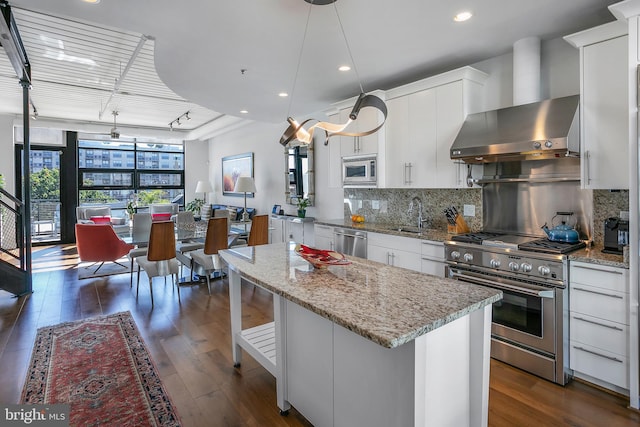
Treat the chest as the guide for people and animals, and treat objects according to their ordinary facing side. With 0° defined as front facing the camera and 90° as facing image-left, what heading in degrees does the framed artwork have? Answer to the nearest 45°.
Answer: approximately 45°

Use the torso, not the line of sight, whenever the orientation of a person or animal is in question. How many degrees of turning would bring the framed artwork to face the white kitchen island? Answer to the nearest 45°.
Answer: approximately 45° to its left

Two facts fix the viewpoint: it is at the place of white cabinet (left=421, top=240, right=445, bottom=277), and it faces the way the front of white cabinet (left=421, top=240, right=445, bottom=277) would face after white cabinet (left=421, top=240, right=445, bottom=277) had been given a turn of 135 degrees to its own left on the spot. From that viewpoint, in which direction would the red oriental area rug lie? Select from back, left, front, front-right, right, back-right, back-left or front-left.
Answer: back-right

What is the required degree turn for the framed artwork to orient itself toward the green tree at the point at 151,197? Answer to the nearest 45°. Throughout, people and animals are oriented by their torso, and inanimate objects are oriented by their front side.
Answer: approximately 90° to its right

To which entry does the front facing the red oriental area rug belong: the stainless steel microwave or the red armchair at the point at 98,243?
the stainless steel microwave

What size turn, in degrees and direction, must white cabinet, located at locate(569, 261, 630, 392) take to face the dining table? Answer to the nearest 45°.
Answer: approximately 45° to its right

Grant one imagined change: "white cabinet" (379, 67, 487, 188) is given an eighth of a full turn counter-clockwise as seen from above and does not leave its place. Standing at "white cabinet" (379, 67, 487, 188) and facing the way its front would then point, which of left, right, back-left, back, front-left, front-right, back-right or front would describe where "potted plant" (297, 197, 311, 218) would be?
back-right

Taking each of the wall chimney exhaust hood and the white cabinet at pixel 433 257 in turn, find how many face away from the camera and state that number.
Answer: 0

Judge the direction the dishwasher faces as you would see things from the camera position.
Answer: facing the viewer and to the left of the viewer

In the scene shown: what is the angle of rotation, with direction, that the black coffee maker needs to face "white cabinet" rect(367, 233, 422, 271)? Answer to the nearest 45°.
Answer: approximately 45° to its right

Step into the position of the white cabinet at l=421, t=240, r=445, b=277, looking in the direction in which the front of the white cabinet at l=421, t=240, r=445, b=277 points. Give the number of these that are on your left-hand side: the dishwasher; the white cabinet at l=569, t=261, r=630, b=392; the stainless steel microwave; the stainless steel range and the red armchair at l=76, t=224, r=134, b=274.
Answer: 2
